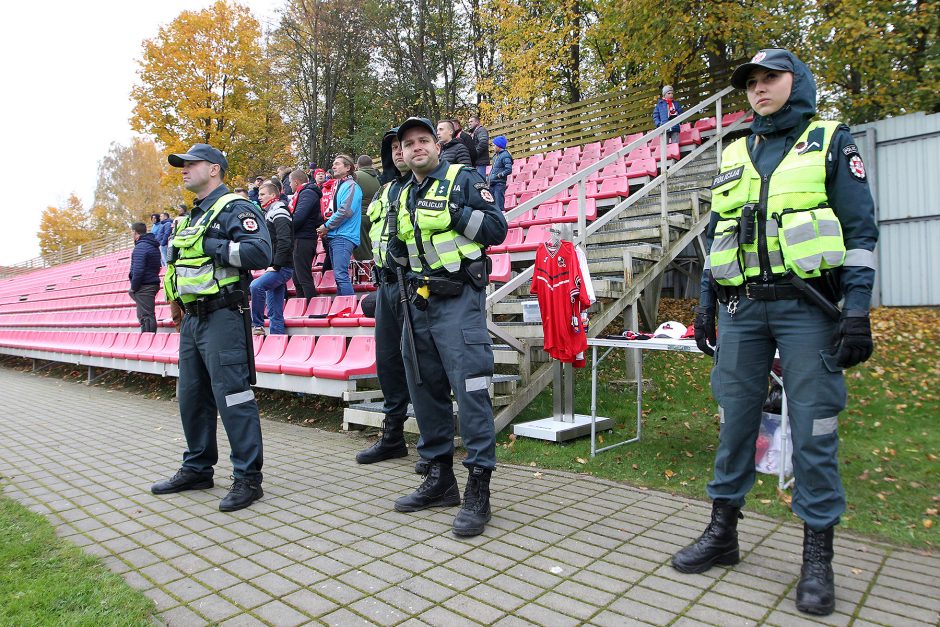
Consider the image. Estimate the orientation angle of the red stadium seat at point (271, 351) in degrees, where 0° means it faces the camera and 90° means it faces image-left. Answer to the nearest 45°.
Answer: approximately 45°

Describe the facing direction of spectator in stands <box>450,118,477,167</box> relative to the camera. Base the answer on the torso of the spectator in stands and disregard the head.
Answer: to the viewer's left

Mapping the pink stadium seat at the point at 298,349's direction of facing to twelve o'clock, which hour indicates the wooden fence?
The wooden fence is roughly at 6 o'clock from the pink stadium seat.

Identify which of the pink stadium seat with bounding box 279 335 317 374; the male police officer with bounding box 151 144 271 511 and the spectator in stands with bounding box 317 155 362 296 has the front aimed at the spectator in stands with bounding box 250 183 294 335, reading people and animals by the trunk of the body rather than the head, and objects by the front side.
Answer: the spectator in stands with bounding box 317 155 362 296

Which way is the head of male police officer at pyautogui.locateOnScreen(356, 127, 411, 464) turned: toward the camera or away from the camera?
toward the camera

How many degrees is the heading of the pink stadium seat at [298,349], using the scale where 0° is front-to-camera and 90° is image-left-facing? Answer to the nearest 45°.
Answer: approximately 45°

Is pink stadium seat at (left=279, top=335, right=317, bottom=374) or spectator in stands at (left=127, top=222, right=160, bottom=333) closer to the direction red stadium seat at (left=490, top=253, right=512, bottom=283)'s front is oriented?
the pink stadium seat

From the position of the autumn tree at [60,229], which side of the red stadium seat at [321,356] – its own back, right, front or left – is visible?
right

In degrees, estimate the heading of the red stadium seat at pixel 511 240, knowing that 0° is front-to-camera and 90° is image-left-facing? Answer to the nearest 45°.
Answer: approximately 45°

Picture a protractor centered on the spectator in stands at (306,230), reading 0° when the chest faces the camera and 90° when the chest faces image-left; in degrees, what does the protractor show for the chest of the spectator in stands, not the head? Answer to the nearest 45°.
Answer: approximately 90°

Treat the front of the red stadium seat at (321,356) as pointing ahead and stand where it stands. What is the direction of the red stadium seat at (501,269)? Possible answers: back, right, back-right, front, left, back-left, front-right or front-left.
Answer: back-left

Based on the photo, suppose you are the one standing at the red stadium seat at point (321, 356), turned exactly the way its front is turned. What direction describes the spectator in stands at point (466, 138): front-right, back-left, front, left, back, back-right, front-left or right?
back

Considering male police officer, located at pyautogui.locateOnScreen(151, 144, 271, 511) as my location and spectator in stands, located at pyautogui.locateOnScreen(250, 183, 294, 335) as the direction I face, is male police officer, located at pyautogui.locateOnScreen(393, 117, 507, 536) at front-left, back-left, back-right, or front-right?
back-right

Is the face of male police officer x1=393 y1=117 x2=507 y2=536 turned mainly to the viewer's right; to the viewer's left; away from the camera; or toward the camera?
toward the camera

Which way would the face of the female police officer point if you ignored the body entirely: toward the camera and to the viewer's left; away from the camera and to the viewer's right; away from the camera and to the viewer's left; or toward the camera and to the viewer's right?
toward the camera and to the viewer's left

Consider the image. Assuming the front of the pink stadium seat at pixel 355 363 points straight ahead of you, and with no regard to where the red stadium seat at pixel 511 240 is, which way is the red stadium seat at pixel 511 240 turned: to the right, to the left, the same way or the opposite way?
the same way

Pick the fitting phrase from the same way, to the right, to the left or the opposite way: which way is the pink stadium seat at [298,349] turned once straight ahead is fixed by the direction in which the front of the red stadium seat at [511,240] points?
the same way

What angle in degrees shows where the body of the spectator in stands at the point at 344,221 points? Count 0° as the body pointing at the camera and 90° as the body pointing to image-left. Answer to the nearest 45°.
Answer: approximately 90°

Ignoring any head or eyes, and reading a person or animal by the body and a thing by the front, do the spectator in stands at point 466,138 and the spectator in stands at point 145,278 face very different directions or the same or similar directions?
same or similar directions
